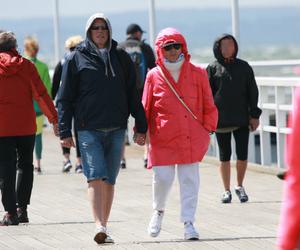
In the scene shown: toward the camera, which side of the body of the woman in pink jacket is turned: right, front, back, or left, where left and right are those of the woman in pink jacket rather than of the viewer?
front

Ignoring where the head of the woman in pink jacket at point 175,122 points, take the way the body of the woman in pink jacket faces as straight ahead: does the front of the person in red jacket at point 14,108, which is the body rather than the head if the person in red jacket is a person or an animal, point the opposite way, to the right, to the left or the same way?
the opposite way

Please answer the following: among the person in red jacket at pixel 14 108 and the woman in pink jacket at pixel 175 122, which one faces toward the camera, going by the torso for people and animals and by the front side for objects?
the woman in pink jacket

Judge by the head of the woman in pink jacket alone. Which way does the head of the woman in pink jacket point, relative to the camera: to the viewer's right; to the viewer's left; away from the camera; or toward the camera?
toward the camera

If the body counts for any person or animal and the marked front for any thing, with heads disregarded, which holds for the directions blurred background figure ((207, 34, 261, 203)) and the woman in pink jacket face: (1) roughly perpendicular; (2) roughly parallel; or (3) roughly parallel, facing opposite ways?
roughly parallel

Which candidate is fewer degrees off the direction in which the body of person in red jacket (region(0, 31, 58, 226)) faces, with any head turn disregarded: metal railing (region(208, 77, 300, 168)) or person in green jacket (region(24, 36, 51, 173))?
the person in green jacket

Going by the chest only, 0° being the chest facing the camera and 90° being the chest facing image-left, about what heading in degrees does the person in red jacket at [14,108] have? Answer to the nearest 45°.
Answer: approximately 180°

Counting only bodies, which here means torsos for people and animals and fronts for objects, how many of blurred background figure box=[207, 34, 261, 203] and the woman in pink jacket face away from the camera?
0

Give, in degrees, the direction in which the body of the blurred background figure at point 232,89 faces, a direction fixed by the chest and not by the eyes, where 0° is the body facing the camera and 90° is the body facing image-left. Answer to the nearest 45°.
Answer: approximately 0°

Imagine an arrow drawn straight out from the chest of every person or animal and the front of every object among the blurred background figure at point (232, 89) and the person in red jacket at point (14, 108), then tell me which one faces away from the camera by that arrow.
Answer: the person in red jacket

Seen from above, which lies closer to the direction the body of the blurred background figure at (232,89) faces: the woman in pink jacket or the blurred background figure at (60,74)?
the woman in pink jacket
